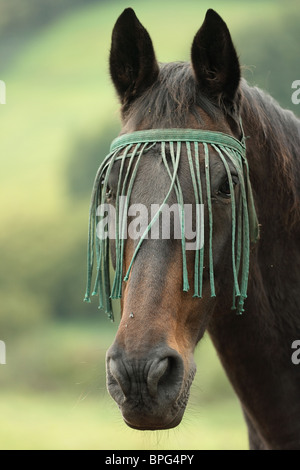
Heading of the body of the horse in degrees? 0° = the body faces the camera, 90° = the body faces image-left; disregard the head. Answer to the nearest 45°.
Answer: approximately 45°
